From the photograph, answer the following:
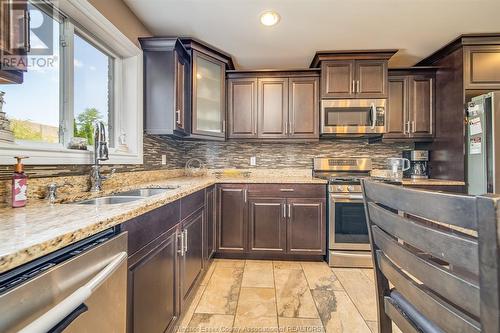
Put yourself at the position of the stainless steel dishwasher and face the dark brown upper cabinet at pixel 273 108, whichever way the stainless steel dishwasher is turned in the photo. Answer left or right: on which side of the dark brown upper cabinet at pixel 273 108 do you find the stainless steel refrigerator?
right

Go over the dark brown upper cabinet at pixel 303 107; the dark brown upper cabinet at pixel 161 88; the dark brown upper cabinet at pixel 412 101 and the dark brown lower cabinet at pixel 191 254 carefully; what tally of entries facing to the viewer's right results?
2

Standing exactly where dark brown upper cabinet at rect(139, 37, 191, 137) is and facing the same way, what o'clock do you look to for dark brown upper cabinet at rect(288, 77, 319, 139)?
dark brown upper cabinet at rect(288, 77, 319, 139) is roughly at 12 o'clock from dark brown upper cabinet at rect(139, 37, 191, 137).

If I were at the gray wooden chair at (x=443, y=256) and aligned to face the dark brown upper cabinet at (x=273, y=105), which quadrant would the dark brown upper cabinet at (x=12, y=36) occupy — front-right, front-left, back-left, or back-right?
front-left

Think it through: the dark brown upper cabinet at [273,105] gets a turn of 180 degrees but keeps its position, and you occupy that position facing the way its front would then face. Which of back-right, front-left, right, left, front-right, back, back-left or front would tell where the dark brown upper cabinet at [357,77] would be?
right

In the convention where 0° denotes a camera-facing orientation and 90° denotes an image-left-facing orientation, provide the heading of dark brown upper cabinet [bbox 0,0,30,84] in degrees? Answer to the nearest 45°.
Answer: approximately 315°

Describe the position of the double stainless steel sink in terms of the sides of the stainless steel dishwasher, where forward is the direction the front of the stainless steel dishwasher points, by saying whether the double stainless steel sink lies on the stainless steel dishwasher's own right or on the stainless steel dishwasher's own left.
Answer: on the stainless steel dishwasher's own left

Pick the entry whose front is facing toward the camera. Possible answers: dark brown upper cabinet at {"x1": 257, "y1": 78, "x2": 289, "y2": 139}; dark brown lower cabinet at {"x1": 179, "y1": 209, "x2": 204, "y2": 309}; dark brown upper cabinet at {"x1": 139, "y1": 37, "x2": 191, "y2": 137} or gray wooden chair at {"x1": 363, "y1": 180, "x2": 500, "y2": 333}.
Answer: dark brown upper cabinet at {"x1": 257, "y1": 78, "x2": 289, "y2": 139}

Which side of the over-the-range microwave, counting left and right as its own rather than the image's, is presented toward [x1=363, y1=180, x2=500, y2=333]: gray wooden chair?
front

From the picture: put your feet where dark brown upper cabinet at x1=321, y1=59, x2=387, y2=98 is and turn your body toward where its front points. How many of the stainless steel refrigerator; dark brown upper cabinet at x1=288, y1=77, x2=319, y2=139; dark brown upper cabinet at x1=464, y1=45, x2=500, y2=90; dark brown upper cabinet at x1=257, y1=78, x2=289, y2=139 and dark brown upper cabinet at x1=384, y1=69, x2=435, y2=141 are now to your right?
2

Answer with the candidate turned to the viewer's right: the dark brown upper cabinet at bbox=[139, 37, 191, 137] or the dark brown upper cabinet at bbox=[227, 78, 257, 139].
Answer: the dark brown upper cabinet at bbox=[139, 37, 191, 137]

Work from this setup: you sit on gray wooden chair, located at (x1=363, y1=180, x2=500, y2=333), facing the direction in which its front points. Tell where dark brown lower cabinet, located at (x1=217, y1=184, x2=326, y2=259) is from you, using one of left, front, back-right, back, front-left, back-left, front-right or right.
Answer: left

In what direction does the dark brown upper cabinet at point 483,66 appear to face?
toward the camera

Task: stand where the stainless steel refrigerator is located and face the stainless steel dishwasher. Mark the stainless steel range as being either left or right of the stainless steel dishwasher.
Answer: right

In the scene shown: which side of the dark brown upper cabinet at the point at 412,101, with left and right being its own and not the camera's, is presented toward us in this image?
front
